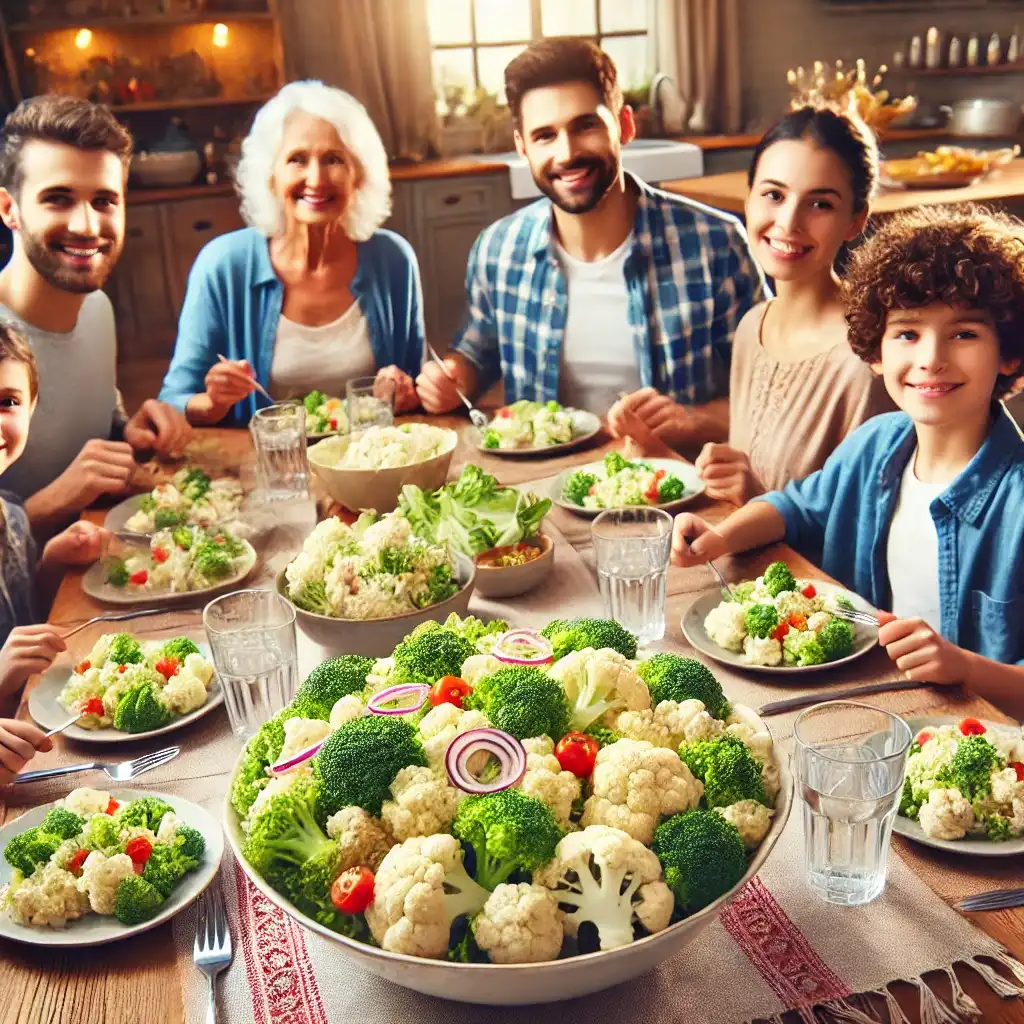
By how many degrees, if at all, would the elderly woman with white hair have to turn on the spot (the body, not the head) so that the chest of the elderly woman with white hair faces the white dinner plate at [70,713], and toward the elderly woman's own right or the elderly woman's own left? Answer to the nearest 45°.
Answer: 0° — they already face it

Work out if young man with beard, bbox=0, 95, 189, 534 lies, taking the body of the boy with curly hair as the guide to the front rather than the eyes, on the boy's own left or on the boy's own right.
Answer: on the boy's own right

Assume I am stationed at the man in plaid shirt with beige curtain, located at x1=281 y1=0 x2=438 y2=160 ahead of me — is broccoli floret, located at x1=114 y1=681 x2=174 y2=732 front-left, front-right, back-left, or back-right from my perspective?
back-left

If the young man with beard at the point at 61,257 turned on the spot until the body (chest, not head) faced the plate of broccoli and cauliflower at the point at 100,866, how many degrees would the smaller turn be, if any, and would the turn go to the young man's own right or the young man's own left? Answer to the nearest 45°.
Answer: approximately 45° to the young man's own right

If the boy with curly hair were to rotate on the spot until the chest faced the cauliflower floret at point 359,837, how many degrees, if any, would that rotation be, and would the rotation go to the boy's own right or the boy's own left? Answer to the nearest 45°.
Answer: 0° — they already face it

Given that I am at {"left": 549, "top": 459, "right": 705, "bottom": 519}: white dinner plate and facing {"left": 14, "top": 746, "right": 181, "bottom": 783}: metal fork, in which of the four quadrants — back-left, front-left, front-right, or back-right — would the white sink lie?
back-right

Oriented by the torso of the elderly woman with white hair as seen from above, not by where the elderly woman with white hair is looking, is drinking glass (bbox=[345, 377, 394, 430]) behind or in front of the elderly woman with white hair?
in front

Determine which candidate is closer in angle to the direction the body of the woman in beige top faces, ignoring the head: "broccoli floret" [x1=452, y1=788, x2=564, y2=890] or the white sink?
the broccoli floret

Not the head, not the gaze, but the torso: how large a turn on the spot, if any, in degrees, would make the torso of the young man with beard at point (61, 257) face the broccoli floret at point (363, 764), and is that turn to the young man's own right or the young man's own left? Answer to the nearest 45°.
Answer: approximately 45° to the young man's own right

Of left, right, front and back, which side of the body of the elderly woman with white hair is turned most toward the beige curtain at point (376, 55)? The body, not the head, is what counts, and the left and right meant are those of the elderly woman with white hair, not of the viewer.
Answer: back

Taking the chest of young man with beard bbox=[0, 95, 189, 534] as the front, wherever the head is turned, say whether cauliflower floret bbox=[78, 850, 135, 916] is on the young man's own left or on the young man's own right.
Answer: on the young man's own right
